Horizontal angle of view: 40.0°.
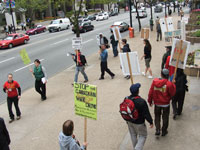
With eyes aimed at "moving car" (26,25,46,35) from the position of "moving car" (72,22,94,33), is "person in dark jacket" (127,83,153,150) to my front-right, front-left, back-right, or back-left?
back-left

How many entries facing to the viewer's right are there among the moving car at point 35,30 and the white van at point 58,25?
0

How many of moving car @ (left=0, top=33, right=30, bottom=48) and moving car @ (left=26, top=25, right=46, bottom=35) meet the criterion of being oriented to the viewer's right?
0

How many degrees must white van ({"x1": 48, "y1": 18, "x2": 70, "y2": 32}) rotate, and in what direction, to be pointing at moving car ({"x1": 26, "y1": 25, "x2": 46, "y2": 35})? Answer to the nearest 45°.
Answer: approximately 45° to its right

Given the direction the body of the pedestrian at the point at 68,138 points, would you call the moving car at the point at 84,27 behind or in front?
in front

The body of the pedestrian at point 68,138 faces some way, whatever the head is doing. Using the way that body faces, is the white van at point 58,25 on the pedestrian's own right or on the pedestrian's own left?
on the pedestrian's own left

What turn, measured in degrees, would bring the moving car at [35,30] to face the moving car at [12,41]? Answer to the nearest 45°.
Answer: approximately 45° to its left

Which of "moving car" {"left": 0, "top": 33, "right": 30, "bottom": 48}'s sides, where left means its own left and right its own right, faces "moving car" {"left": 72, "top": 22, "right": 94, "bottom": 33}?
back

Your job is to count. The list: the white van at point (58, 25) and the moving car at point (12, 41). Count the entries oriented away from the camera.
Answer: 0

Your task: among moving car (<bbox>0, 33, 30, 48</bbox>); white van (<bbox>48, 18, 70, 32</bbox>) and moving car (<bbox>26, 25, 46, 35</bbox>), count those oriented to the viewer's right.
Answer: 0

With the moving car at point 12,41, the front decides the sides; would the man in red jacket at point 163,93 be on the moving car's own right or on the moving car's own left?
on the moving car's own left

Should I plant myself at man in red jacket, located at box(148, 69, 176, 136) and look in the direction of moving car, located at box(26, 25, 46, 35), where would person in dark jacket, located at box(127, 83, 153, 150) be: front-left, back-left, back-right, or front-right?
back-left
